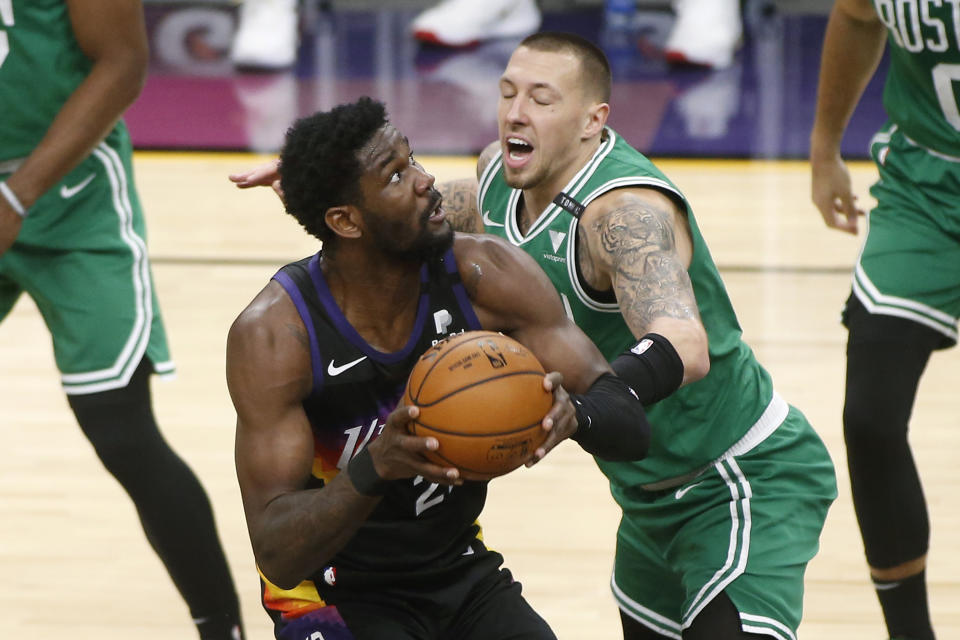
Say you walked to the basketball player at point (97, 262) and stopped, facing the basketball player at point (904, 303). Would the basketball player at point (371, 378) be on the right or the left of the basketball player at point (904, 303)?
right

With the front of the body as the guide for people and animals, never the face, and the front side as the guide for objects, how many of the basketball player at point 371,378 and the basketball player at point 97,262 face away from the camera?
0

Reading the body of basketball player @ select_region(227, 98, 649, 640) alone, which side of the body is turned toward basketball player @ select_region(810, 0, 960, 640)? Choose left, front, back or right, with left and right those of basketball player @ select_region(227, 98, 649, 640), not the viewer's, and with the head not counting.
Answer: left

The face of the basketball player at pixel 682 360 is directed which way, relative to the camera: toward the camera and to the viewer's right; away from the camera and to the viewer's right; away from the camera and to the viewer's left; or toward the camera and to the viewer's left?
toward the camera and to the viewer's left

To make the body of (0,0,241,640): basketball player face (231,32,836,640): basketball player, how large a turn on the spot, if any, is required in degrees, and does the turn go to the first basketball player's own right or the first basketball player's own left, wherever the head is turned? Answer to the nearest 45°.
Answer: approximately 90° to the first basketball player's own left

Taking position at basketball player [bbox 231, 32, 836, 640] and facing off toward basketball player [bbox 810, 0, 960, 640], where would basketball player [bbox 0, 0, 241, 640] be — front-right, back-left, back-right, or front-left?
back-left

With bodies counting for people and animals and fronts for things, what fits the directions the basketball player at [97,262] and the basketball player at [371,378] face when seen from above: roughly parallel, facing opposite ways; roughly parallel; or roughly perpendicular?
roughly perpendicular

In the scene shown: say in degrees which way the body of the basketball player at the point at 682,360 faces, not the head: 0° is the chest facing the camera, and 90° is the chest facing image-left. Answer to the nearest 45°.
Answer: approximately 45°

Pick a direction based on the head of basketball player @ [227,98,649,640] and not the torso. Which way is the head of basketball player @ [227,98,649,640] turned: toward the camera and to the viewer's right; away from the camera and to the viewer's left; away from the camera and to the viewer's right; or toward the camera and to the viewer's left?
toward the camera and to the viewer's right

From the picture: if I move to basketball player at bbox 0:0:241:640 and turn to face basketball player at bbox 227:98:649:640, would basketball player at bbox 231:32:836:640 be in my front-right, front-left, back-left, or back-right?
front-left

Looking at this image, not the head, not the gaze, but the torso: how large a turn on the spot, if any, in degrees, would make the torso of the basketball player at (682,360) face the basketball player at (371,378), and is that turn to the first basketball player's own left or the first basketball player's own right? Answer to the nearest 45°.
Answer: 0° — they already face them

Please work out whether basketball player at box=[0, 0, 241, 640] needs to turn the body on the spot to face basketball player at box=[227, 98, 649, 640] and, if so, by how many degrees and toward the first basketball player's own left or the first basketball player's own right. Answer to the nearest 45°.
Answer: approximately 90° to the first basketball player's own left
